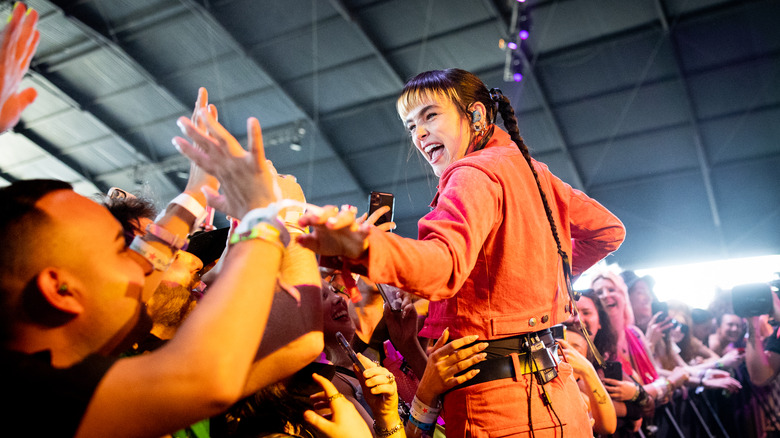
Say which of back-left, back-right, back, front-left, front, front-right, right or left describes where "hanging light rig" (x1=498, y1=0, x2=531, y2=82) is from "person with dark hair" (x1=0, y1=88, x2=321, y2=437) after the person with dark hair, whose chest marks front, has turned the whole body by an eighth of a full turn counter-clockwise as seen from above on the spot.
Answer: front-right

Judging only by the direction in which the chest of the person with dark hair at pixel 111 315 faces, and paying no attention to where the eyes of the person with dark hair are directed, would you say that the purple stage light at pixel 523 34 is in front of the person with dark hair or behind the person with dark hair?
in front

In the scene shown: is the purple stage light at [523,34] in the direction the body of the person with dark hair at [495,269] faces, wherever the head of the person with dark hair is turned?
no

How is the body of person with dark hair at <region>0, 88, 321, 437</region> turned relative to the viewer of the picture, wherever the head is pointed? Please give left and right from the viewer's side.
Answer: facing away from the viewer and to the right of the viewer

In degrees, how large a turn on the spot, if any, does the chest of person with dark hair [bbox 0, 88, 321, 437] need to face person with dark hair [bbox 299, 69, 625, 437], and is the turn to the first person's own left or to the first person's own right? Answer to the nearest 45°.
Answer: approximately 45° to the first person's own right

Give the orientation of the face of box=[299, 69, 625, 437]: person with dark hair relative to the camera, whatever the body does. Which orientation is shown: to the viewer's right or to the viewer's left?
to the viewer's left
